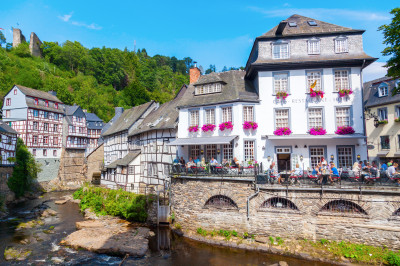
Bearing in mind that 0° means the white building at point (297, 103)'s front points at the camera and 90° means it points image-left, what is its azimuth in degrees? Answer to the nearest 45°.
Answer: approximately 0°

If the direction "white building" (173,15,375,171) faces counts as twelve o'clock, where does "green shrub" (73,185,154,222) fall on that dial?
The green shrub is roughly at 3 o'clock from the white building.

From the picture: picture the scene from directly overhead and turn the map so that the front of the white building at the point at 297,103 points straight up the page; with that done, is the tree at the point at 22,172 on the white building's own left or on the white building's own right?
on the white building's own right

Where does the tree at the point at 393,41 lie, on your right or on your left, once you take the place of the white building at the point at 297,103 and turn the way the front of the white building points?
on your left
